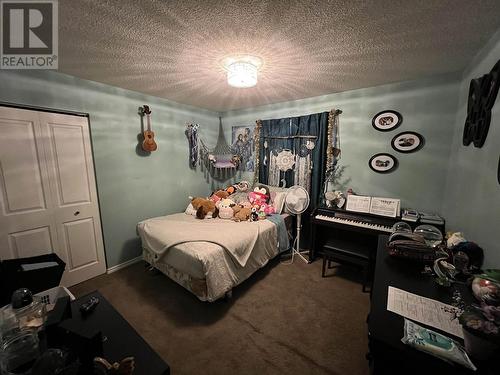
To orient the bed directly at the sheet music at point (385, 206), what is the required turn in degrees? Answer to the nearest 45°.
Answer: approximately 135° to its left

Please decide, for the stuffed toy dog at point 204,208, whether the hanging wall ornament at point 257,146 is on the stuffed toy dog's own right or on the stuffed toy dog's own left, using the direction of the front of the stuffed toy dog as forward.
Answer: on the stuffed toy dog's own left

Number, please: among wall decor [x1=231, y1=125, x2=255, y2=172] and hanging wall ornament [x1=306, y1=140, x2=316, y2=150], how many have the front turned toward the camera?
2

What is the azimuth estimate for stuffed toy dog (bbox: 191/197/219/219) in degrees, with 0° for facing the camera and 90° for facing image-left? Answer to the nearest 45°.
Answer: approximately 315°

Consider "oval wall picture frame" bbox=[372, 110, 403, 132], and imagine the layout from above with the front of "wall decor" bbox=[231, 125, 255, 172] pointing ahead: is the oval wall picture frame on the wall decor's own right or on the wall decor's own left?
on the wall decor's own left

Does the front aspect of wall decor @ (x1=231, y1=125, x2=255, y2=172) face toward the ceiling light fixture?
yes

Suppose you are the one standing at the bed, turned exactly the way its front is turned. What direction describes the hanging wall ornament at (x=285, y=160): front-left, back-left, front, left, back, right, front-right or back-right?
back

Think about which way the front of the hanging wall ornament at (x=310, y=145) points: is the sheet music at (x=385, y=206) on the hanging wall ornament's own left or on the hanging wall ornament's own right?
on the hanging wall ornament's own left

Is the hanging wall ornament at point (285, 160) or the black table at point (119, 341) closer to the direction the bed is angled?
the black table

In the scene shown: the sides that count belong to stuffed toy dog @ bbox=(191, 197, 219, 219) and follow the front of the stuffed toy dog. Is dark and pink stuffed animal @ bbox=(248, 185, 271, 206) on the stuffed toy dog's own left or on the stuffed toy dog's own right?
on the stuffed toy dog's own left

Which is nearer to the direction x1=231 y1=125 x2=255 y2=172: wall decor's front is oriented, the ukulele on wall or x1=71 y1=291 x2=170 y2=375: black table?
the black table

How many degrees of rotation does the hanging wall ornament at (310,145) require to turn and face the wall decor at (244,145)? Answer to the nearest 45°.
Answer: approximately 90° to its right
